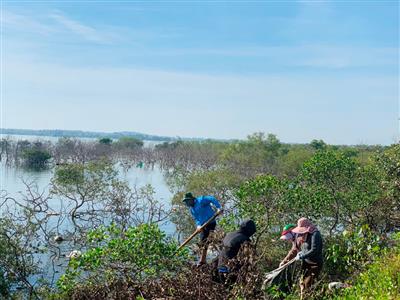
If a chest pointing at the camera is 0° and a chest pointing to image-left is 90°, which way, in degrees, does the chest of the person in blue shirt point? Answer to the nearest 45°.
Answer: approximately 45°

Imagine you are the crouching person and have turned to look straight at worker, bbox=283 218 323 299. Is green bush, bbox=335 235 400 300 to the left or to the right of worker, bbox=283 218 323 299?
right

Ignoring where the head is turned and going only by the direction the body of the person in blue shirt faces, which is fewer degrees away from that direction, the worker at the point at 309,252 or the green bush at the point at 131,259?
the green bush

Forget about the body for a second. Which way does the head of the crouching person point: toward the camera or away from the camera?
away from the camera

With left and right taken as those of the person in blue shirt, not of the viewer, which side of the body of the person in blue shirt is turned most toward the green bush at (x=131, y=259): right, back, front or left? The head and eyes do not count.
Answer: front

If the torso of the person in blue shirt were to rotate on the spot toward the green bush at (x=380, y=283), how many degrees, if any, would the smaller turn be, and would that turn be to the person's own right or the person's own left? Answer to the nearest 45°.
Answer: approximately 90° to the person's own left

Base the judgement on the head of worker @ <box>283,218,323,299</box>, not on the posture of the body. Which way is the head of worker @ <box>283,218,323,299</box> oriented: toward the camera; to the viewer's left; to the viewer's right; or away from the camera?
to the viewer's left

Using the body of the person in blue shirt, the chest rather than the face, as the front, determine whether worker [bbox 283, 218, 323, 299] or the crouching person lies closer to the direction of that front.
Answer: the crouching person

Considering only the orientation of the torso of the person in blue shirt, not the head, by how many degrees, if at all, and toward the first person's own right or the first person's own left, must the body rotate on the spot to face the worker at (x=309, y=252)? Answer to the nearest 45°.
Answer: approximately 90° to the first person's own left
